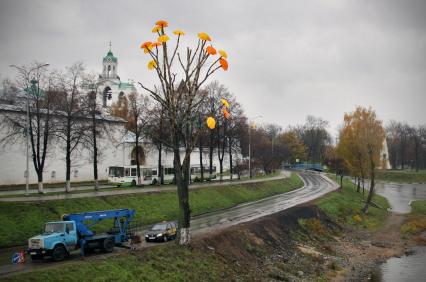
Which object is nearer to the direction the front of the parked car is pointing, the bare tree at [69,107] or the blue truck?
the blue truck

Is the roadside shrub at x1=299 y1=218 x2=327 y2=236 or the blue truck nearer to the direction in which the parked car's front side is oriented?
the blue truck

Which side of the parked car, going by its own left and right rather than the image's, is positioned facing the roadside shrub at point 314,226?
back

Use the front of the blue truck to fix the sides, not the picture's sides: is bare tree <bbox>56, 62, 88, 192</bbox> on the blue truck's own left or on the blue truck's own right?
on the blue truck's own right

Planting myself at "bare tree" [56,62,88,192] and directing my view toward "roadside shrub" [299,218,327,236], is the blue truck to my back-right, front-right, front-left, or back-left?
front-right

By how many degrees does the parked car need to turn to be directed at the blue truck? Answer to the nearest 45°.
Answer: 0° — it already faces it

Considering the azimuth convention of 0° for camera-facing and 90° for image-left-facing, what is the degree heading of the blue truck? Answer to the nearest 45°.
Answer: approximately 45°

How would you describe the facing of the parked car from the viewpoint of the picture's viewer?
facing the viewer and to the left of the viewer

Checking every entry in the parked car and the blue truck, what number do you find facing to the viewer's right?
0

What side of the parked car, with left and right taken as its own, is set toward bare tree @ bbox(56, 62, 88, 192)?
right

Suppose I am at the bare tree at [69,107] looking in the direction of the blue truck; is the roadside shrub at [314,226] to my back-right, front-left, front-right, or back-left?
front-left

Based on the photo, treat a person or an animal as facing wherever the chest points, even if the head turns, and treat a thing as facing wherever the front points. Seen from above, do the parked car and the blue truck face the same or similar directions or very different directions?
same or similar directions

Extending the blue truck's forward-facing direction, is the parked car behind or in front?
behind
